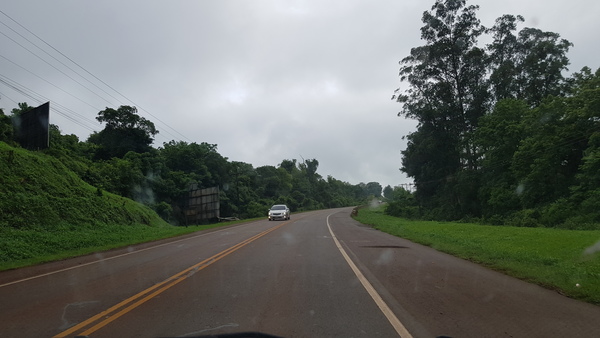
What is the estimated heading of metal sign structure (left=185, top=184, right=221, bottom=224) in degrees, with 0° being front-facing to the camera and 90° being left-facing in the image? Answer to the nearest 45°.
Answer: approximately 180°

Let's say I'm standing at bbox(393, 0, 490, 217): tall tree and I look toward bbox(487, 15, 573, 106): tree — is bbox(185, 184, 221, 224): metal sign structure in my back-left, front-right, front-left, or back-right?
back-right

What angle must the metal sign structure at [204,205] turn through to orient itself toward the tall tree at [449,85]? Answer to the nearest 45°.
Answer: approximately 90° to its right

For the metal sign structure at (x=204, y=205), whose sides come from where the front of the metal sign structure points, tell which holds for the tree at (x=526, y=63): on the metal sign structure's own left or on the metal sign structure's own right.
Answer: on the metal sign structure's own right

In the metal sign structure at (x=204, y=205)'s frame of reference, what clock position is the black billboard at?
The black billboard is roughly at 7 o'clock from the metal sign structure.
